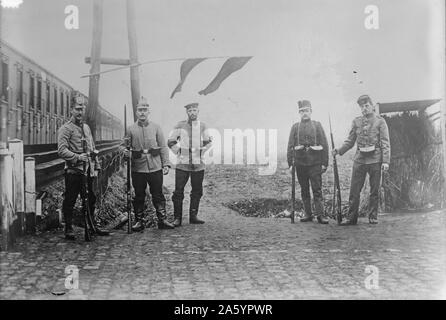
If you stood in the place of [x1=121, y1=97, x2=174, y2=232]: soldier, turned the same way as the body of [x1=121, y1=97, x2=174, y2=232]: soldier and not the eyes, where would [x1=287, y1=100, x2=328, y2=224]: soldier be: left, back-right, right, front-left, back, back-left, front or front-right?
left

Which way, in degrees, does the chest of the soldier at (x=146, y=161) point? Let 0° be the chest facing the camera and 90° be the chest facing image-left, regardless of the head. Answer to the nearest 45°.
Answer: approximately 0°

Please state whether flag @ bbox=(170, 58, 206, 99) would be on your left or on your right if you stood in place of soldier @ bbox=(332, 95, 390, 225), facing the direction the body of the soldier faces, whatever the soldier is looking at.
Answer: on your right

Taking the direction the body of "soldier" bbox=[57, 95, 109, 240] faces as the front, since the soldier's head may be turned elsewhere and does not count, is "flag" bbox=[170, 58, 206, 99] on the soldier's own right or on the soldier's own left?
on the soldier's own left

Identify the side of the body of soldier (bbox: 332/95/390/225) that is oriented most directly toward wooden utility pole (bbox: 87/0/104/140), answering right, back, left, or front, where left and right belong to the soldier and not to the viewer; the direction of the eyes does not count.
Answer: right

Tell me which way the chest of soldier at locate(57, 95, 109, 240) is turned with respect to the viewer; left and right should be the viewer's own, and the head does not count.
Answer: facing the viewer and to the right of the viewer
